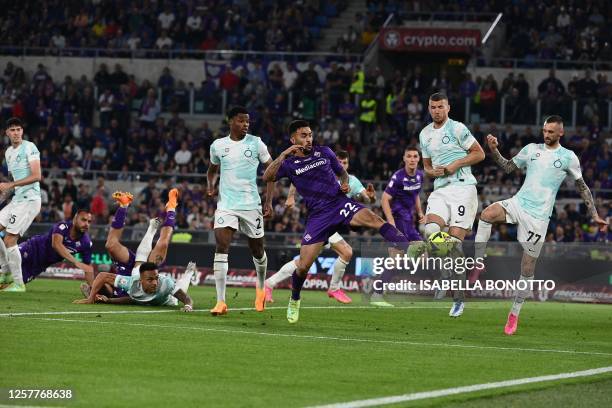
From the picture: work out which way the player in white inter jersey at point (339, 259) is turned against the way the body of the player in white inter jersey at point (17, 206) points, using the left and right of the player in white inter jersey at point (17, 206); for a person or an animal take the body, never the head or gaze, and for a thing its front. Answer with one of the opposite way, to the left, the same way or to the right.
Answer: to the left

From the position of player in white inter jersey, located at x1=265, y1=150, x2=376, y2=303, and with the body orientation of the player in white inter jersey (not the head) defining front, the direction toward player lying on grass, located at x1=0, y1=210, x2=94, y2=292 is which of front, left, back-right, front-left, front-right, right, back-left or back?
back-right

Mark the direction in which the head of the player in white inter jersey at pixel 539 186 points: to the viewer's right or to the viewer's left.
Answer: to the viewer's left

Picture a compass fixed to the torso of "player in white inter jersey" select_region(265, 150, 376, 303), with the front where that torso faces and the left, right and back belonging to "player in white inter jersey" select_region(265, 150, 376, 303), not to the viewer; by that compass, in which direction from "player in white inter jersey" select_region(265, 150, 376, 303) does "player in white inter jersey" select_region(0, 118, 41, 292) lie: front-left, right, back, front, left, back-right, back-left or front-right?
back-right

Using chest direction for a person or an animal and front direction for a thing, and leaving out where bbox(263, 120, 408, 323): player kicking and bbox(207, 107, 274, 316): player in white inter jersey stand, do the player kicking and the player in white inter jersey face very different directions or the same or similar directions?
same or similar directions

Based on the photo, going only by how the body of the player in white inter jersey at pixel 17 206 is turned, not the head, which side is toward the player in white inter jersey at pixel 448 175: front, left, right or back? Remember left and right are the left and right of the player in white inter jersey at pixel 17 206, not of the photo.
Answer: left

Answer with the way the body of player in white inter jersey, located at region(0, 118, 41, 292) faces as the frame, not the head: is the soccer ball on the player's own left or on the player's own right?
on the player's own left

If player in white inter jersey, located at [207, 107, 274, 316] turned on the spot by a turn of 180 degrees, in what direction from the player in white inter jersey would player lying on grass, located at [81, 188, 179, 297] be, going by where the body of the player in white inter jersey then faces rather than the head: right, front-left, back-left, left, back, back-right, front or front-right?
front-left

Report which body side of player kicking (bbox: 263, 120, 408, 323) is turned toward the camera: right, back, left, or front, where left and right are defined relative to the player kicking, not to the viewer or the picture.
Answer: front

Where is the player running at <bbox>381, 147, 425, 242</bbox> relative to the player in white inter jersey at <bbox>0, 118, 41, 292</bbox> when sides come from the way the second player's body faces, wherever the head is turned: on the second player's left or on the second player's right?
on the second player's left

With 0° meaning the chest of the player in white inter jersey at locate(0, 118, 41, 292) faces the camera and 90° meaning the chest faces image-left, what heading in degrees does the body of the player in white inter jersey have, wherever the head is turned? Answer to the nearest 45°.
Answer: approximately 45°

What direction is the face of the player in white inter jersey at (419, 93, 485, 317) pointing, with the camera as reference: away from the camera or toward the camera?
toward the camera

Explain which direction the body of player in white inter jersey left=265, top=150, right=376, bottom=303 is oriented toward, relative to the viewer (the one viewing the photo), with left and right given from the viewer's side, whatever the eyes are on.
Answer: facing the viewer and to the right of the viewer

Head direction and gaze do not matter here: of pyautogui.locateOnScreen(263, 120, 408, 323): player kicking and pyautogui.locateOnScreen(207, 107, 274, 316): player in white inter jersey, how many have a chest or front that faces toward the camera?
2

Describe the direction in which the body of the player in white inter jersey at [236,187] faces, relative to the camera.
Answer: toward the camera
